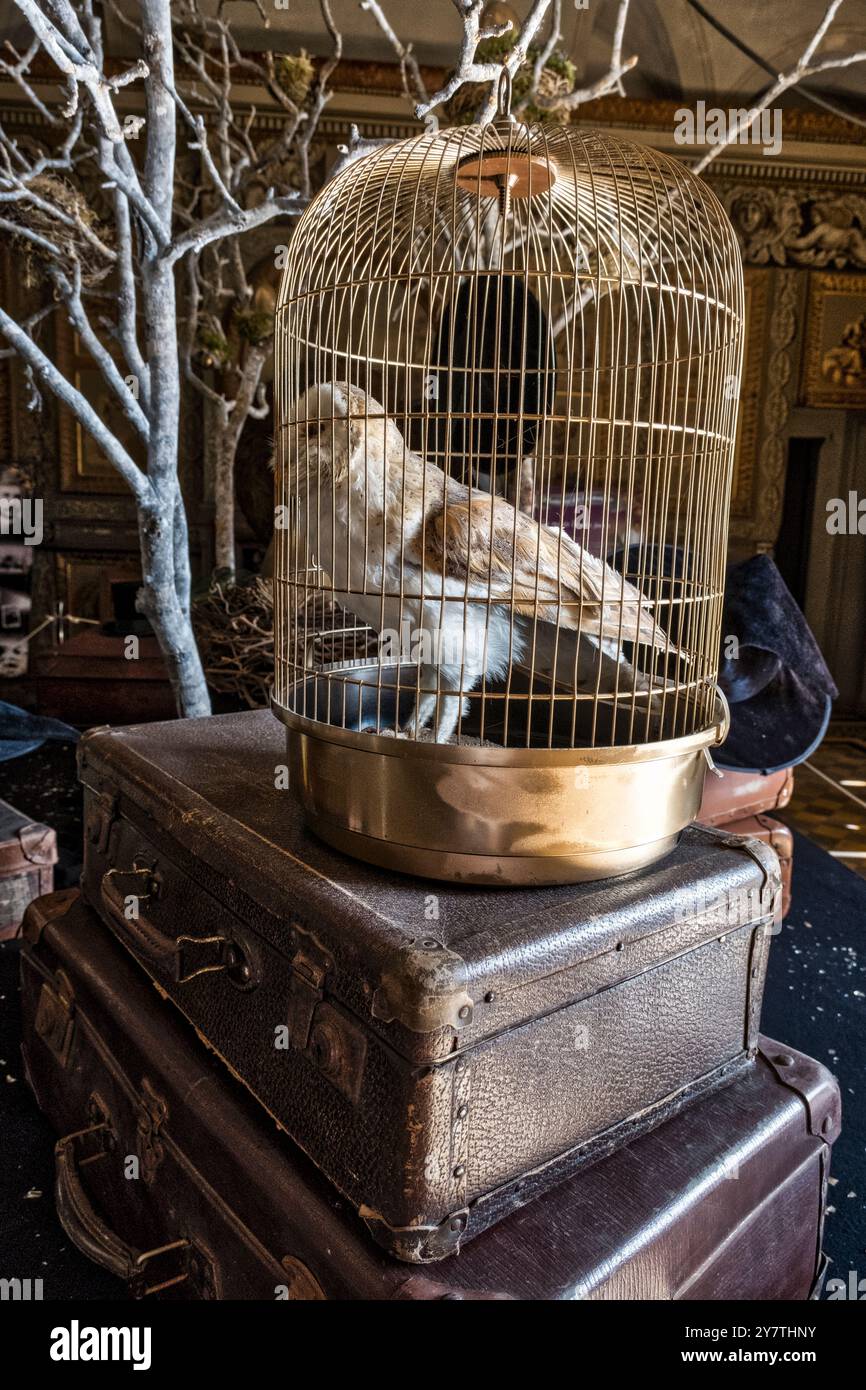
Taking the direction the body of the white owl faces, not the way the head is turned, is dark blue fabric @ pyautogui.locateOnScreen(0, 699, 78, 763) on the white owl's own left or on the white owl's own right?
on the white owl's own right

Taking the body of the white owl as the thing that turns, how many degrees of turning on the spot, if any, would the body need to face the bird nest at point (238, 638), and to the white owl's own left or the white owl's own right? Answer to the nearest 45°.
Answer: approximately 90° to the white owl's own right

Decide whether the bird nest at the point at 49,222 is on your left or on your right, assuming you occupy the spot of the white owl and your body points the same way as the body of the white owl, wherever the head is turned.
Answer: on your right

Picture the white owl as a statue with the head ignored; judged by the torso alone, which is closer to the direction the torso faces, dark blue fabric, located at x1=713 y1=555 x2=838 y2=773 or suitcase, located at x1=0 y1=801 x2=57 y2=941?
the suitcase

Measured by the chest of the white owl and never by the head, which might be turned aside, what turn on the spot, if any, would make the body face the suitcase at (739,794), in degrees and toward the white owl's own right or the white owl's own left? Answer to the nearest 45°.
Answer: approximately 135° to the white owl's own right

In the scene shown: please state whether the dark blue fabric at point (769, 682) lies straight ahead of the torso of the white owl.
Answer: no

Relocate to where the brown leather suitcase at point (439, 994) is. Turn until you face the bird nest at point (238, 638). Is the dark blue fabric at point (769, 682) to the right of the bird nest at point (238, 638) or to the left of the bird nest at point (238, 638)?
right

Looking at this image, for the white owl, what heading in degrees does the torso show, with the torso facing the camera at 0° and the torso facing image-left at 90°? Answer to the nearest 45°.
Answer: approximately 90°
